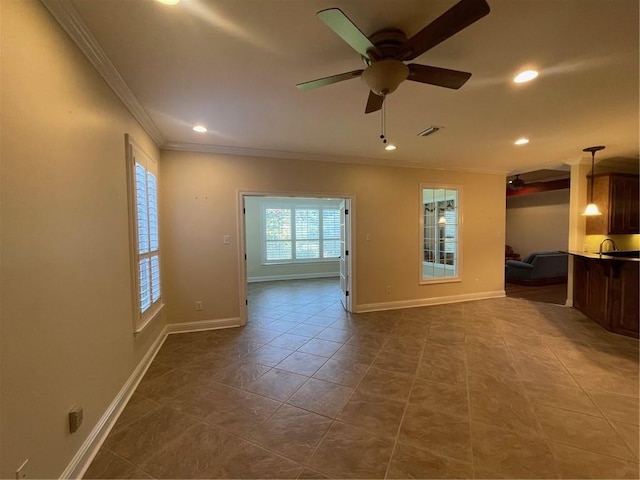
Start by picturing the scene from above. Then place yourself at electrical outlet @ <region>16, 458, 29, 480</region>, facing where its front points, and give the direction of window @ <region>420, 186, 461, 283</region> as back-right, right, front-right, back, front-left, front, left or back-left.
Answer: front-left

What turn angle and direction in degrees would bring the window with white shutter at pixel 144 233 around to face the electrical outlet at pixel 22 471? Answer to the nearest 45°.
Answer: approximately 90° to its right

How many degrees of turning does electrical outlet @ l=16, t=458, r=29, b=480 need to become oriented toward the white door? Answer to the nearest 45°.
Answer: approximately 45° to its left

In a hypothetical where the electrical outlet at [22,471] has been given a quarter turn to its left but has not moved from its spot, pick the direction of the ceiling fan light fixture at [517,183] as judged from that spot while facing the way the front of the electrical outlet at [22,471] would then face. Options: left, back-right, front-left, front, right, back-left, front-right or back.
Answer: front-right

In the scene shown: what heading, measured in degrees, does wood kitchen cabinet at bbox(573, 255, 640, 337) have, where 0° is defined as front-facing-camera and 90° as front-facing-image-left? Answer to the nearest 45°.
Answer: approximately 45°

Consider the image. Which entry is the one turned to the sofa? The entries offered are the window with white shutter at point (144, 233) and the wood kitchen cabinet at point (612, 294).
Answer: the window with white shutter

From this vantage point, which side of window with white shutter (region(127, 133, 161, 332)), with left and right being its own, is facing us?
right

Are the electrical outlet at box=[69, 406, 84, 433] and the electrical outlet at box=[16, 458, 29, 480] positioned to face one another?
no

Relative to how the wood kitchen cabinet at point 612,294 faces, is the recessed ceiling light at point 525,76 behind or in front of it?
in front

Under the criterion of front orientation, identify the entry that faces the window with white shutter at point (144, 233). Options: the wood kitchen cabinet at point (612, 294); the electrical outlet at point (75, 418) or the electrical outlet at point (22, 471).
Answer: the wood kitchen cabinet

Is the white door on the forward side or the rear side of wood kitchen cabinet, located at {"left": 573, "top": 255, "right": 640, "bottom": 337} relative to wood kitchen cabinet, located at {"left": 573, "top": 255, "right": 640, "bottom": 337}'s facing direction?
on the forward side

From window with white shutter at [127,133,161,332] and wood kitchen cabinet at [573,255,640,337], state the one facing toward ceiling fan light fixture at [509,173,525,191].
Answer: the window with white shutter

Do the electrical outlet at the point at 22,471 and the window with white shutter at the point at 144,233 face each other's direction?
no

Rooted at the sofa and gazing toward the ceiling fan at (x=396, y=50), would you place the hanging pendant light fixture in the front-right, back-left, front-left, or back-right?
front-left

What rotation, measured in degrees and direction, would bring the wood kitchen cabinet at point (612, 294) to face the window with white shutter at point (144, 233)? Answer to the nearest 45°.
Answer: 0° — it already faces it

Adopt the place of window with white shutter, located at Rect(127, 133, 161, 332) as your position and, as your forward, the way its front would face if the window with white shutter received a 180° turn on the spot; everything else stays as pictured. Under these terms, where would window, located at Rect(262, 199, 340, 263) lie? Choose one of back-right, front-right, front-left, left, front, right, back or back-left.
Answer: back-right

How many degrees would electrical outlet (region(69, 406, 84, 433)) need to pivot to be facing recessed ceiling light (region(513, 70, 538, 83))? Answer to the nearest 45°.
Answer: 0° — it already faces it

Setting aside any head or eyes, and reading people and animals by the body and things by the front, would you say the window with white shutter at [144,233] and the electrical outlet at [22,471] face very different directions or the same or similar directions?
same or similar directions

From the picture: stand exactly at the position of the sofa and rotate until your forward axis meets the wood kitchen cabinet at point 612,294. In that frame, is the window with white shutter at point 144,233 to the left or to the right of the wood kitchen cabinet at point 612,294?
right

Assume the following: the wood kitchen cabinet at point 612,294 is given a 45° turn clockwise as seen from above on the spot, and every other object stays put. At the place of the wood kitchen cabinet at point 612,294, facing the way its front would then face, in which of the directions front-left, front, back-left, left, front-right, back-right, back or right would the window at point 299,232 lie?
front
